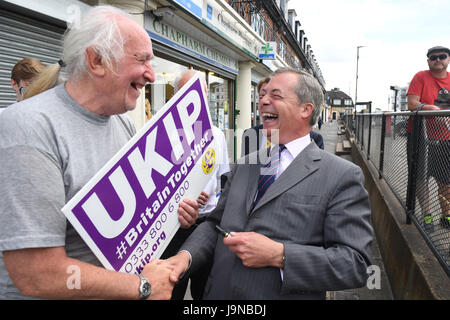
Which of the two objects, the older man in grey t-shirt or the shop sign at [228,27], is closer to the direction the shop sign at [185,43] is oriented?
the older man in grey t-shirt

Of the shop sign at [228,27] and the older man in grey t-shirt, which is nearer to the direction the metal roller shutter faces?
the older man in grey t-shirt

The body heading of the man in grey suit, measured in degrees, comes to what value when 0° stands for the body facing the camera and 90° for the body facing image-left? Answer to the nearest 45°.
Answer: approximately 45°

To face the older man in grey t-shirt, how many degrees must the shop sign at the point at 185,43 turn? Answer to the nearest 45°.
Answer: approximately 45° to its right

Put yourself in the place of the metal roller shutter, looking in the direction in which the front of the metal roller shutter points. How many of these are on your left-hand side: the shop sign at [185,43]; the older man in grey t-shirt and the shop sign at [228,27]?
2

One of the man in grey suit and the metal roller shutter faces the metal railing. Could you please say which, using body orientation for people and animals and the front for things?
the metal roller shutter

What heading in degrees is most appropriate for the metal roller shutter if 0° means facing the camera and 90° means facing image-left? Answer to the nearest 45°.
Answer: approximately 315°

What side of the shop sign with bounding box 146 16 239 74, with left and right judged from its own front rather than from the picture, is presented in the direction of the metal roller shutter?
right

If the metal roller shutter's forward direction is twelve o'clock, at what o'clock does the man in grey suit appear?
The man in grey suit is roughly at 1 o'clock from the metal roller shutter.

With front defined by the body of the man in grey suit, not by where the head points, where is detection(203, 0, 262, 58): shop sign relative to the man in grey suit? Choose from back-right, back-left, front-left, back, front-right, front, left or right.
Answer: back-right

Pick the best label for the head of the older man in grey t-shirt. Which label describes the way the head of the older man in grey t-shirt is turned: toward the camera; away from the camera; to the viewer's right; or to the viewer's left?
to the viewer's right
